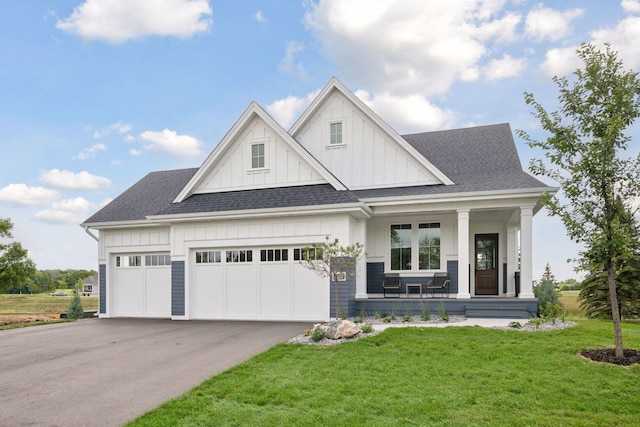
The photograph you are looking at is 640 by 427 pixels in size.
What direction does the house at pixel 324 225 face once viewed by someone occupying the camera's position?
facing the viewer

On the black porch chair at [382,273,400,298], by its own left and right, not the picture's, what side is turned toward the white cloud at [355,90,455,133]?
back

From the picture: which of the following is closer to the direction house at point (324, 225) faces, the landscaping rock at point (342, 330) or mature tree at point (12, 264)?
the landscaping rock

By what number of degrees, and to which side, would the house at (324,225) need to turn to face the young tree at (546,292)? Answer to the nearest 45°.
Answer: approximately 90° to its left
